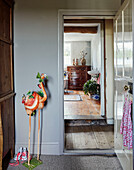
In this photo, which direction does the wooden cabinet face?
toward the camera

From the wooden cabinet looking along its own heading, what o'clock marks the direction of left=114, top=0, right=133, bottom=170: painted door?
The painted door is roughly at 12 o'clock from the wooden cabinet.
